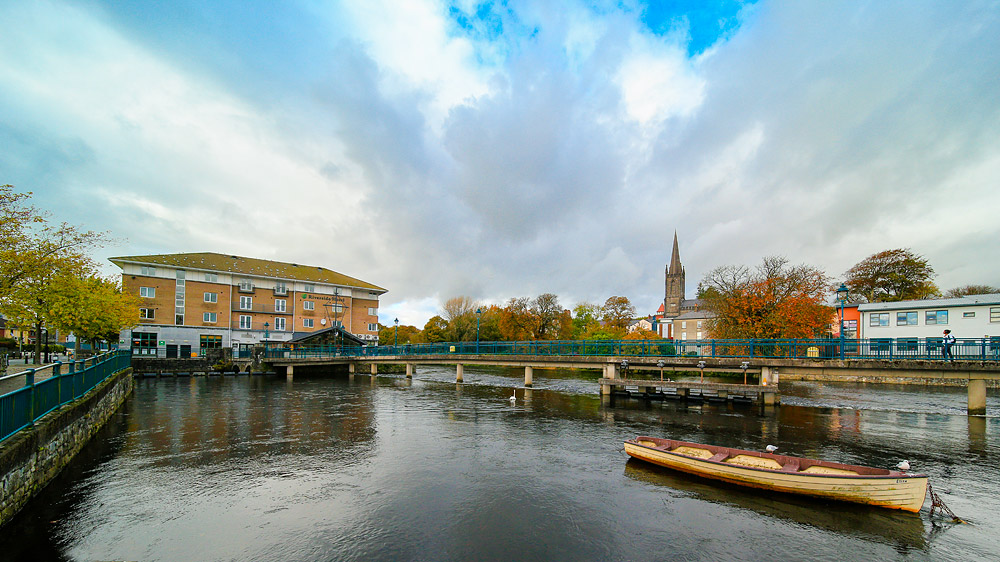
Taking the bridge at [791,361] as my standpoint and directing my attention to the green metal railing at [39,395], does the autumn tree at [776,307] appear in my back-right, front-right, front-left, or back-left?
back-right

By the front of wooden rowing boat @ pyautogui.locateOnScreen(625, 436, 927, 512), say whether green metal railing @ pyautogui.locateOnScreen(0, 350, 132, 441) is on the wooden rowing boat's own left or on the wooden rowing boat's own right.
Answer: on the wooden rowing boat's own right
